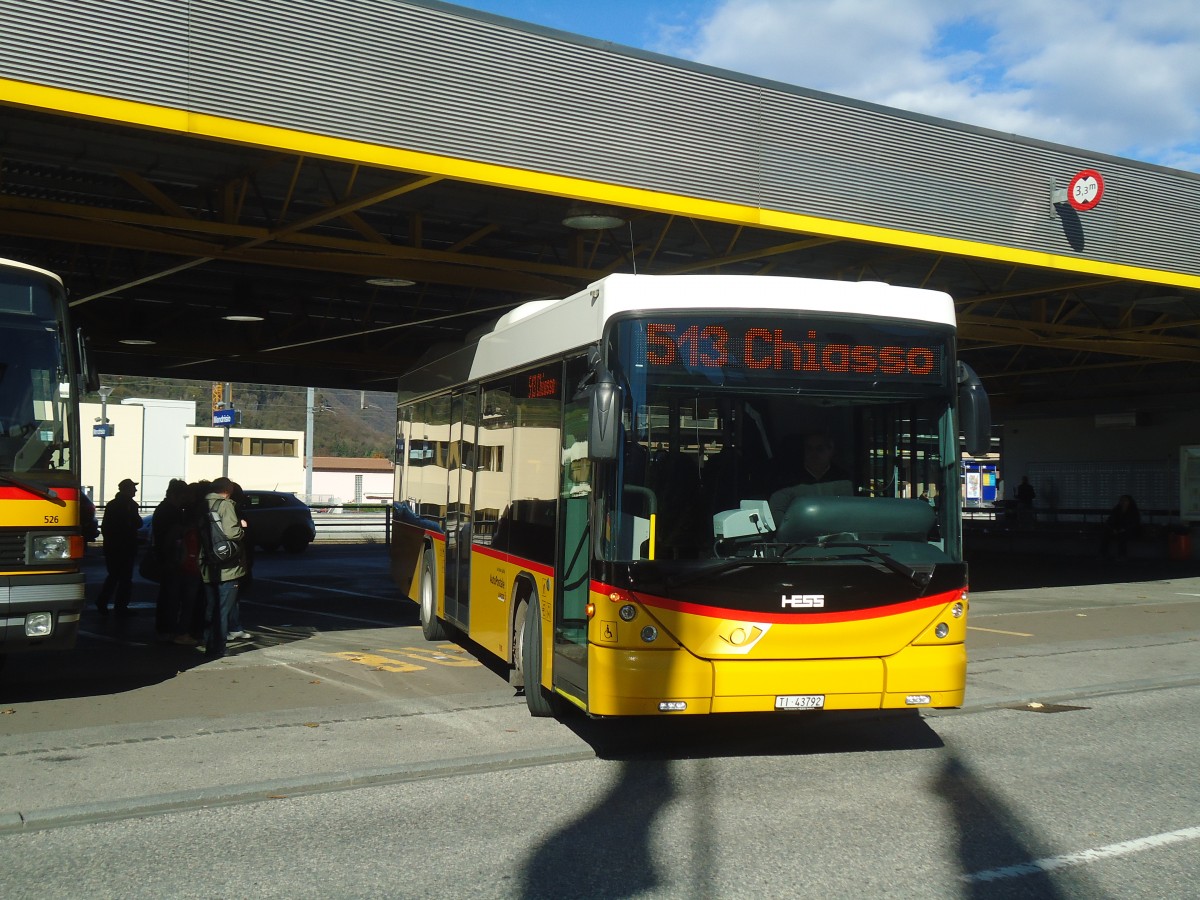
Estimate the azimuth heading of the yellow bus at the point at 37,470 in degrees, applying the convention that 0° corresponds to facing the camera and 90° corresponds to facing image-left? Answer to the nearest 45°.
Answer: approximately 0°

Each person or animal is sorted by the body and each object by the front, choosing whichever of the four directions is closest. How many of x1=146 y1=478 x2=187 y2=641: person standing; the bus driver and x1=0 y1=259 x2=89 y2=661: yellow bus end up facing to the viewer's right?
1

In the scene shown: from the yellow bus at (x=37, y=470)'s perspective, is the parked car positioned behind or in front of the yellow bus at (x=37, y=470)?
behind

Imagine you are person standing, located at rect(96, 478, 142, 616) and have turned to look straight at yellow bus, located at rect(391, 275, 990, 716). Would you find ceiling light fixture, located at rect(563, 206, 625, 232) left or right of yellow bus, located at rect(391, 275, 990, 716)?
left

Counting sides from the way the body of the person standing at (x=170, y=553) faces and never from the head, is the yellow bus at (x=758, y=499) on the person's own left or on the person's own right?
on the person's own right

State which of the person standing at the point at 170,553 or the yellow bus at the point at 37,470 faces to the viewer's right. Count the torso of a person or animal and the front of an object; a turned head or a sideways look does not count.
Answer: the person standing

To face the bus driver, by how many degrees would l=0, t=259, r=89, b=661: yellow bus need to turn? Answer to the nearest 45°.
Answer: approximately 45° to its left

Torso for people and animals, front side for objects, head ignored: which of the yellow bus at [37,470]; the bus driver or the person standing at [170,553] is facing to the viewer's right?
the person standing

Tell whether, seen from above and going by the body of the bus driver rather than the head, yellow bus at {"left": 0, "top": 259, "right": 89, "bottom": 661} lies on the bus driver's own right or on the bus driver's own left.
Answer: on the bus driver's own right

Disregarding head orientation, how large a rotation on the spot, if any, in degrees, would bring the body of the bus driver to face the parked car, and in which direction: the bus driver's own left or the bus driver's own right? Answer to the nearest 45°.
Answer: approximately 135° to the bus driver's own right

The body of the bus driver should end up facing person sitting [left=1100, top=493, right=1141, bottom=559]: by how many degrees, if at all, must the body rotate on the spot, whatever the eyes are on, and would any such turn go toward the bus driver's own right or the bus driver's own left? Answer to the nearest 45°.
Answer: approximately 180°

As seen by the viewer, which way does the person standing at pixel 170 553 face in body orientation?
to the viewer's right

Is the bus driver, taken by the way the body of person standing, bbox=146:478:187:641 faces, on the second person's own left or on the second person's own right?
on the second person's own right
